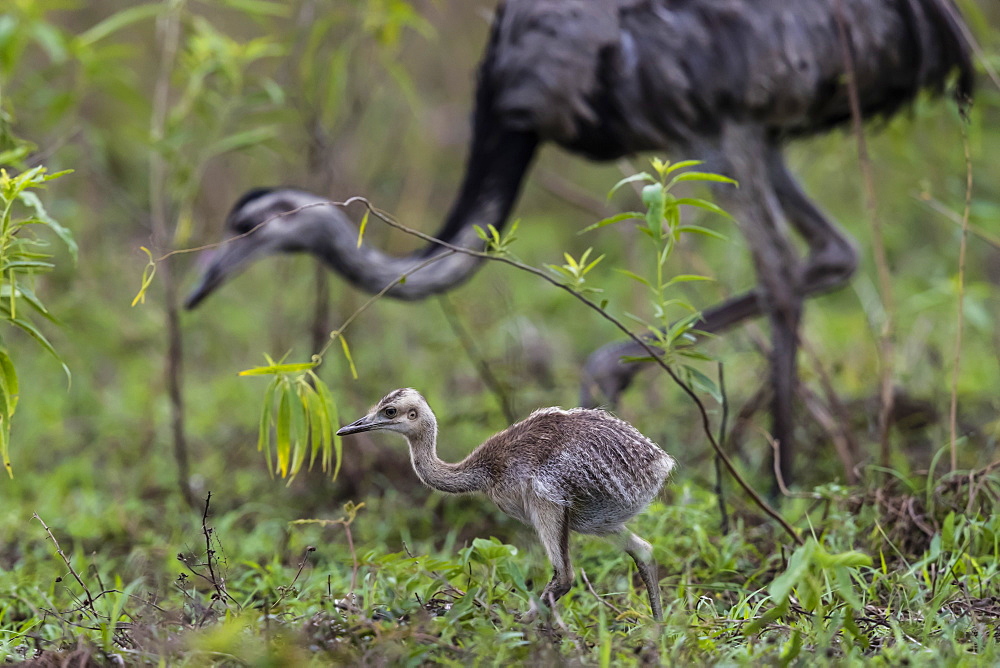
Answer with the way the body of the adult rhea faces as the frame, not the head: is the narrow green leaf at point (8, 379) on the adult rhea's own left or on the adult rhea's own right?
on the adult rhea's own left

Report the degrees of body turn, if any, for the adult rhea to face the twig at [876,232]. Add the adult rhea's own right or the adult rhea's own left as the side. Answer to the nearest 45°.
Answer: approximately 135° to the adult rhea's own left

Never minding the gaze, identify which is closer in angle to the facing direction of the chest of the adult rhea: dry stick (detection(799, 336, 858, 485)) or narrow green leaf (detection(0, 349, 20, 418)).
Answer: the narrow green leaf

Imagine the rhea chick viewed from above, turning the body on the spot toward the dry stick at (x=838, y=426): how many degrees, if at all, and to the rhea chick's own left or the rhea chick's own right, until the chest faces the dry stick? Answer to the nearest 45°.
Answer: approximately 135° to the rhea chick's own right

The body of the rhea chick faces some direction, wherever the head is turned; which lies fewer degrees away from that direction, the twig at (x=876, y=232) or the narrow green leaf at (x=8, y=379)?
the narrow green leaf

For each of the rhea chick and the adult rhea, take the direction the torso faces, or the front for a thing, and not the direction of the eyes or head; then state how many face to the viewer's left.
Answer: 2

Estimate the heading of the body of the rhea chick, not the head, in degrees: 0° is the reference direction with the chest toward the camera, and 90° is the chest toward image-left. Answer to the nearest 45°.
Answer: approximately 90°

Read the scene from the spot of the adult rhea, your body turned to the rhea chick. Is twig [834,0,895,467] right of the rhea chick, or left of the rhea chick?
left

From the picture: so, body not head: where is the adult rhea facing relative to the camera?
to the viewer's left

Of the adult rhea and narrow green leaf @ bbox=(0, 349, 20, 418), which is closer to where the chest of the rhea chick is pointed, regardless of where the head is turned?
the narrow green leaf
